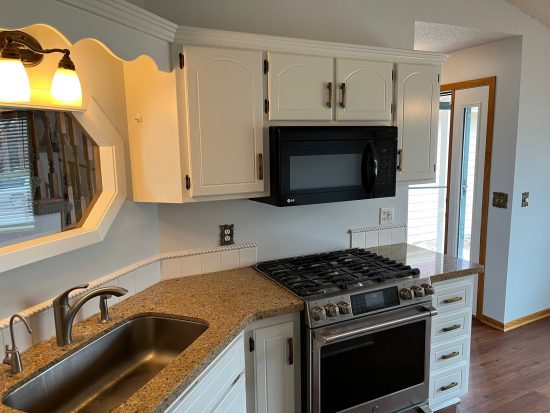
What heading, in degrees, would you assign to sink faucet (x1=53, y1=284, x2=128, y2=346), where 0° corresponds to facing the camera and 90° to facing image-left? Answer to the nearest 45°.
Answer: approximately 270°

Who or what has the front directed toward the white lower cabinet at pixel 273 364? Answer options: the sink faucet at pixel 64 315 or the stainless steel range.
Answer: the sink faucet

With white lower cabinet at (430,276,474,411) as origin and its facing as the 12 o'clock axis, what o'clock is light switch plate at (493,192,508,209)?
The light switch plate is roughly at 8 o'clock from the white lower cabinet.

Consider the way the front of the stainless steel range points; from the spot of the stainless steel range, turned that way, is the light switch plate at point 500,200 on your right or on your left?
on your left

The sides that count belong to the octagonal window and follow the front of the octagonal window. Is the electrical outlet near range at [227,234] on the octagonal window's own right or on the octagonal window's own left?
on the octagonal window's own left

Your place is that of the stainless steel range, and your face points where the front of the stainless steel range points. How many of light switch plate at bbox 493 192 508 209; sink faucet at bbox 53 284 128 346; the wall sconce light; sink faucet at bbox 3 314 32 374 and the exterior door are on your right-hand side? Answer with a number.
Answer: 3

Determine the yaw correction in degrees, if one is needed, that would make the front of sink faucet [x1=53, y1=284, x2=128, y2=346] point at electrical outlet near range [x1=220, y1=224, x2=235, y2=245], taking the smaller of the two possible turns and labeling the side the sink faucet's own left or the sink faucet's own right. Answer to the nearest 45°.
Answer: approximately 45° to the sink faucet's own left

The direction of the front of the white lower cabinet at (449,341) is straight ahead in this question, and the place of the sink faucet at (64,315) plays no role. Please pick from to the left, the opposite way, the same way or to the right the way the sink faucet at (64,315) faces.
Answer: to the left

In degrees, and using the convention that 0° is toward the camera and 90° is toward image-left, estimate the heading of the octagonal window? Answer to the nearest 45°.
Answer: approximately 315°

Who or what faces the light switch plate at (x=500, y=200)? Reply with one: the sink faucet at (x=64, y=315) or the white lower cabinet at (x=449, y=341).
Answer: the sink faucet
